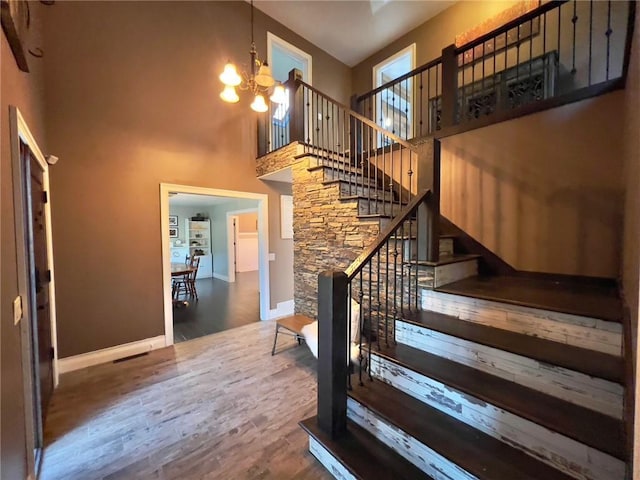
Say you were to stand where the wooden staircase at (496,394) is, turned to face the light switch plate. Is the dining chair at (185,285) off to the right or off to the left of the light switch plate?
right

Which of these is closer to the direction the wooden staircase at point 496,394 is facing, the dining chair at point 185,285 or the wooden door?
the wooden door

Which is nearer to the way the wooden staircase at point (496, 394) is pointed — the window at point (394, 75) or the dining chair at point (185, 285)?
the dining chair

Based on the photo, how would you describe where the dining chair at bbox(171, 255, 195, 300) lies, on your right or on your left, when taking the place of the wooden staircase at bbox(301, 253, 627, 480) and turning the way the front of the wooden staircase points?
on your right

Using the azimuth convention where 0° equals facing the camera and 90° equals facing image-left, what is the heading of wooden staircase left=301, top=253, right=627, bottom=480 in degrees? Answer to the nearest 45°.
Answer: approximately 45°

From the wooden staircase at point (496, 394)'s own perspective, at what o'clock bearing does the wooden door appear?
The wooden door is roughly at 1 o'clock from the wooden staircase.

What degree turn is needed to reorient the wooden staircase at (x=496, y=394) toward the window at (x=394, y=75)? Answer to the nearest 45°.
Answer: approximately 135° to its right

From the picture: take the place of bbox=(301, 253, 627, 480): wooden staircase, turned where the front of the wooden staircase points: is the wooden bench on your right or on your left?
on your right

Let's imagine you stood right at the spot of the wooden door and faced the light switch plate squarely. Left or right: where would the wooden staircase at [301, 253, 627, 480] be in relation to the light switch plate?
left
